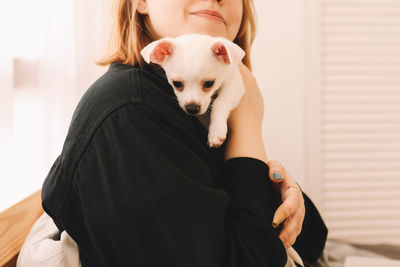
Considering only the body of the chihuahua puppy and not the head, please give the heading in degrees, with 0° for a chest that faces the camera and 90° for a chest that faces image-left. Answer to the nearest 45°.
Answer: approximately 0°

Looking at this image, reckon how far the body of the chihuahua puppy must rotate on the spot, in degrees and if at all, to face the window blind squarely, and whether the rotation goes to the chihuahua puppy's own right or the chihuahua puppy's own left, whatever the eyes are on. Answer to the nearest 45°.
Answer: approximately 135° to the chihuahua puppy's own left
